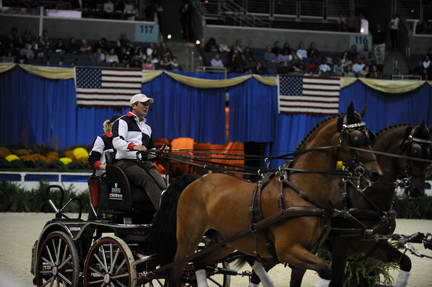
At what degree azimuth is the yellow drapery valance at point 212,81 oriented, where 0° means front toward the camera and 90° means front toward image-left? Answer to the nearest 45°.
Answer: approximately 0°

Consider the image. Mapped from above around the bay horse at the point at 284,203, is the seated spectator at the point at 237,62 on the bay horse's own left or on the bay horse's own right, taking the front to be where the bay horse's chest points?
on the bay horse's own left

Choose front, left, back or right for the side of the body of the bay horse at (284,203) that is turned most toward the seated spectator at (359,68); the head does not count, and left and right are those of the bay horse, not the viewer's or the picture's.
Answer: left

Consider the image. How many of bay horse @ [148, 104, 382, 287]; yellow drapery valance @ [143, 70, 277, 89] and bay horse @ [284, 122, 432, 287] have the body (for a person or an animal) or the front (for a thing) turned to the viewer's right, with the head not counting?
2

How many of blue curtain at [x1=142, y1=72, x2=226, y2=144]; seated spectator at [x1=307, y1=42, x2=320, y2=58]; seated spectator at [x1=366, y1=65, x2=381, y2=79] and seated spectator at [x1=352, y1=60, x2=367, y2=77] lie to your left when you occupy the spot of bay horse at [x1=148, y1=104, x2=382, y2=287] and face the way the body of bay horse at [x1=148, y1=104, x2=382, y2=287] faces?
4

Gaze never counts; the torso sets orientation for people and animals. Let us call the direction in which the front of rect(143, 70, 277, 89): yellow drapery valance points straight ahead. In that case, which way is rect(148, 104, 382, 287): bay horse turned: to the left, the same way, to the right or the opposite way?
to the left

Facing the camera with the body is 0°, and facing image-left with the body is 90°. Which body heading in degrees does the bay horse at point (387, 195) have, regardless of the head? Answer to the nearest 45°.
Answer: approximately 270°

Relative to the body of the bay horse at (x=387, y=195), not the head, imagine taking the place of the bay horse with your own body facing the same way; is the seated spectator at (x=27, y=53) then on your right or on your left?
on your left

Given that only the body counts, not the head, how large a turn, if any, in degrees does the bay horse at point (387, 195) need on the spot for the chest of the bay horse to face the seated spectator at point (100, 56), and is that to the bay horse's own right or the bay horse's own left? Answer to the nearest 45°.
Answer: approximately 135° to the bay horse's own left

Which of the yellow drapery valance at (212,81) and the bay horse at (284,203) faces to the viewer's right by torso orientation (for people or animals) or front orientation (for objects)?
the bay horse

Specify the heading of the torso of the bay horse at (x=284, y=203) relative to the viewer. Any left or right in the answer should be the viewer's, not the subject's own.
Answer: facing to the right of the viewer

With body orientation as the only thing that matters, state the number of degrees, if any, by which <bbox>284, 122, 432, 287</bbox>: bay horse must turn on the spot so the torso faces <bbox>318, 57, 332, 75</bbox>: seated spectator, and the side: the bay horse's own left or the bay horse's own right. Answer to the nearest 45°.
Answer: approximately 90° to the bay horse's own left

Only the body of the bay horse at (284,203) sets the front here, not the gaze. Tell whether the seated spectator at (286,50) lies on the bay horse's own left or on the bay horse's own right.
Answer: on the bay horse's own left

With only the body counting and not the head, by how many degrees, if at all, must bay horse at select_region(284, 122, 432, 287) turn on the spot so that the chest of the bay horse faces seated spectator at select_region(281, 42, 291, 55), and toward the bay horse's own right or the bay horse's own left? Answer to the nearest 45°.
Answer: approximately 90° to the bay horse's own left

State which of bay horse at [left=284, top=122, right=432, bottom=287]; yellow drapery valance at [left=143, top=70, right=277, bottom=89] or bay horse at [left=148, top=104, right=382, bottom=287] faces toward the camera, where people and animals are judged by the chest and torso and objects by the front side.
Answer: the yellow drapery valance

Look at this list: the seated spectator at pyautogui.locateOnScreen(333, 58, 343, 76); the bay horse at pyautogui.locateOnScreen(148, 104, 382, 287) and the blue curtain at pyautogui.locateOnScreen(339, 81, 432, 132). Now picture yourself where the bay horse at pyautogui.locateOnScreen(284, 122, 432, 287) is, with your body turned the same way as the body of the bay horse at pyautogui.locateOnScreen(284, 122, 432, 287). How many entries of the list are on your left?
2
